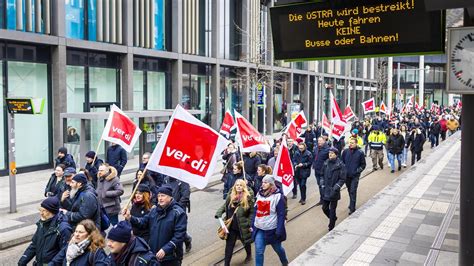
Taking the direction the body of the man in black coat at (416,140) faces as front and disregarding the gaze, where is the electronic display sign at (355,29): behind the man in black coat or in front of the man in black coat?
in front

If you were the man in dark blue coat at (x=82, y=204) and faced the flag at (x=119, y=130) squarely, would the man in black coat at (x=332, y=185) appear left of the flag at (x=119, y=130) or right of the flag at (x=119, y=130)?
right

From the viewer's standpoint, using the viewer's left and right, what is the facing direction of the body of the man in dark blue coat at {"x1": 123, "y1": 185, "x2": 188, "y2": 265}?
facing the viewer and to the left of the viewer

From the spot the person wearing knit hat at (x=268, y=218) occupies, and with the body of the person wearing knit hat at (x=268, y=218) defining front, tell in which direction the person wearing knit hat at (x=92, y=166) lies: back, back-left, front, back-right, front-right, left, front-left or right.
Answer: right

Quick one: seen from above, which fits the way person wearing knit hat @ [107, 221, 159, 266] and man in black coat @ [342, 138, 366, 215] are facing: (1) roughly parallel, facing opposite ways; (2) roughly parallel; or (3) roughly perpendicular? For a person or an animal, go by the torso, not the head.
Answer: roughly parallel

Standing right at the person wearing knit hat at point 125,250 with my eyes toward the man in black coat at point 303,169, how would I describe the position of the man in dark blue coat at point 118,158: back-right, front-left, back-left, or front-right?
front-left

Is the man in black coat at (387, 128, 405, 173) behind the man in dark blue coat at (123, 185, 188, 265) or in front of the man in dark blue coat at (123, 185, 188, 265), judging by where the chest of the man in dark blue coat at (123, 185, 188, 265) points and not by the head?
behind

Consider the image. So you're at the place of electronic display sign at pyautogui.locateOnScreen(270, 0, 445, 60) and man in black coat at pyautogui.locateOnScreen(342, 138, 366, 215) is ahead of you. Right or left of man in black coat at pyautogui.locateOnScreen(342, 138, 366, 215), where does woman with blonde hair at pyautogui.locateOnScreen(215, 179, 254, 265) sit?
left

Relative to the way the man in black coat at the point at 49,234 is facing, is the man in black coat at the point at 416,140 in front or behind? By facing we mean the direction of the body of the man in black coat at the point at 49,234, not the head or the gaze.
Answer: behind

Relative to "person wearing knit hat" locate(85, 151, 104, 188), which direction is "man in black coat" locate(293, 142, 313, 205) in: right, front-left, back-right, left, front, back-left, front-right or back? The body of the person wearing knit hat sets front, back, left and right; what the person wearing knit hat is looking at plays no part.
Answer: back-left

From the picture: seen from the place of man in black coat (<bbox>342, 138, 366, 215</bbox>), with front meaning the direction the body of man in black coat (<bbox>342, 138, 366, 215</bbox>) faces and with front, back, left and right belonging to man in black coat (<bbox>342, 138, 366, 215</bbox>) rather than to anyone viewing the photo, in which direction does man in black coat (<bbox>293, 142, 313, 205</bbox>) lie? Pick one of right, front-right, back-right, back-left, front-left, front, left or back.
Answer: right

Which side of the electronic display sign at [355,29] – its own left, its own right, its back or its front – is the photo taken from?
front
